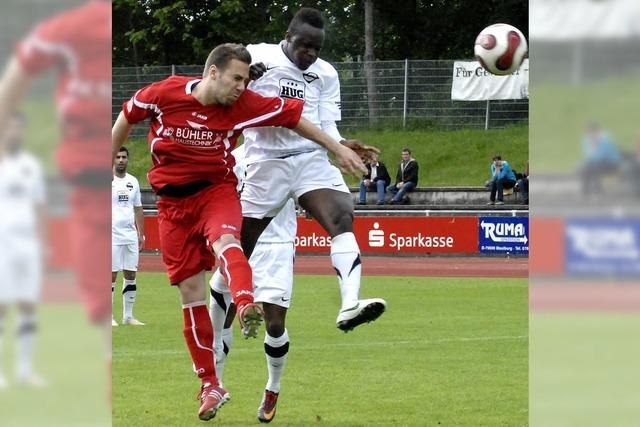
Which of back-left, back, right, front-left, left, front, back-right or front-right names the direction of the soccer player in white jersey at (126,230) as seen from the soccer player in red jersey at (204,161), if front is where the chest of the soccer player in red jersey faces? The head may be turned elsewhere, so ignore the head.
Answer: back-left

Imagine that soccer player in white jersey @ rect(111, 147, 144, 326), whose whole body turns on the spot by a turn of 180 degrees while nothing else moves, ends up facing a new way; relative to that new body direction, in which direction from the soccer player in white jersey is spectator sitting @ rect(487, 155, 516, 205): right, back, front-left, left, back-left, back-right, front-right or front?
front-right

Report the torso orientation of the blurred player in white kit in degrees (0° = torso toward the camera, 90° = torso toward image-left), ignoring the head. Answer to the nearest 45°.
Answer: approximately 0°
